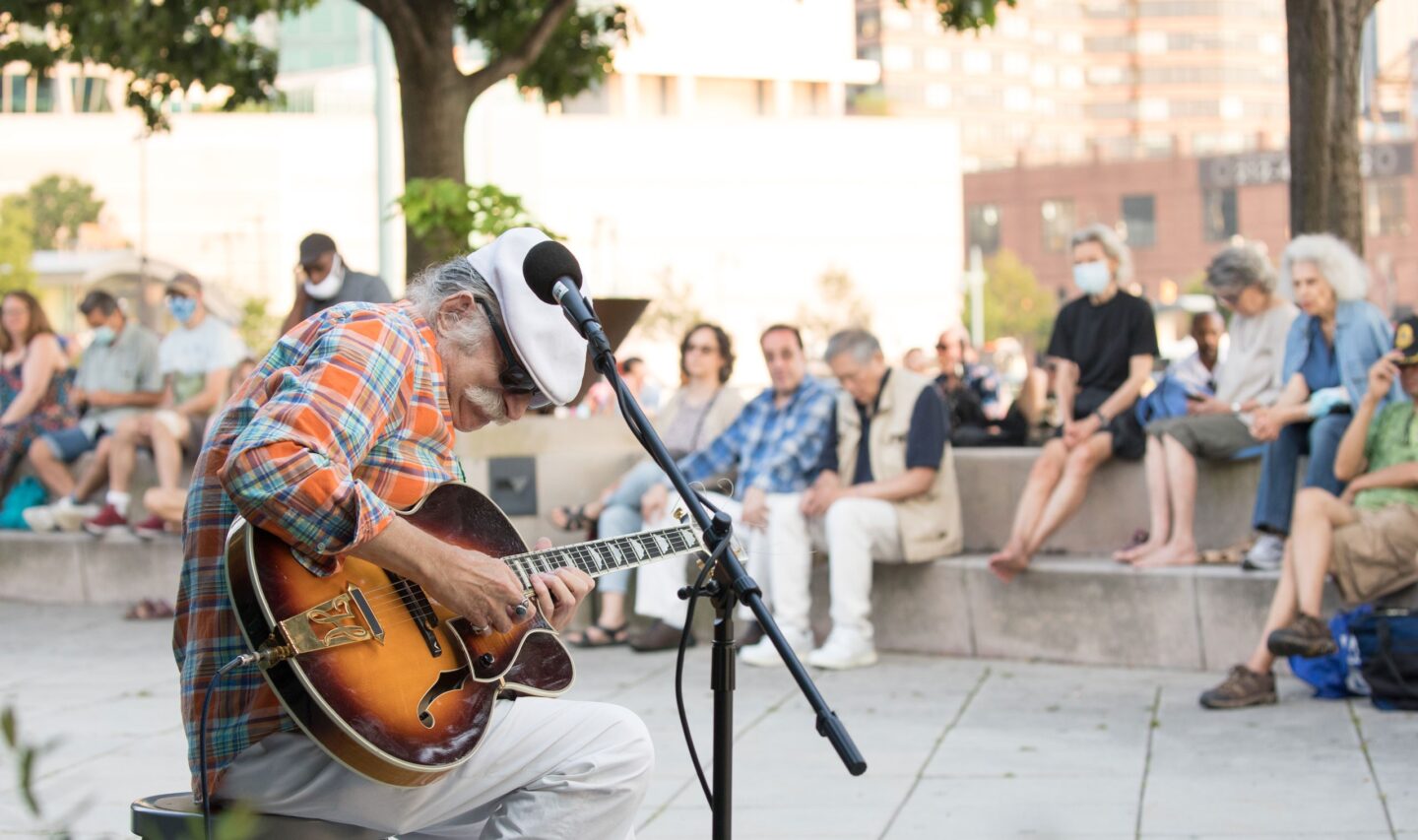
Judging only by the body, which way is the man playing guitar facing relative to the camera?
to the viewer's right

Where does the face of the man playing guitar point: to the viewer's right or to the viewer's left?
to the viewer's right

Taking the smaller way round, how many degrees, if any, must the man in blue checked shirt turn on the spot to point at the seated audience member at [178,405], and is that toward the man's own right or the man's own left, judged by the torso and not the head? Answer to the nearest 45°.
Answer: approximately 90° to the man's own right

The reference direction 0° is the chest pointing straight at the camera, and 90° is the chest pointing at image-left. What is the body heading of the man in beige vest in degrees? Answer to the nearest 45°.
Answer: approximately 45°
